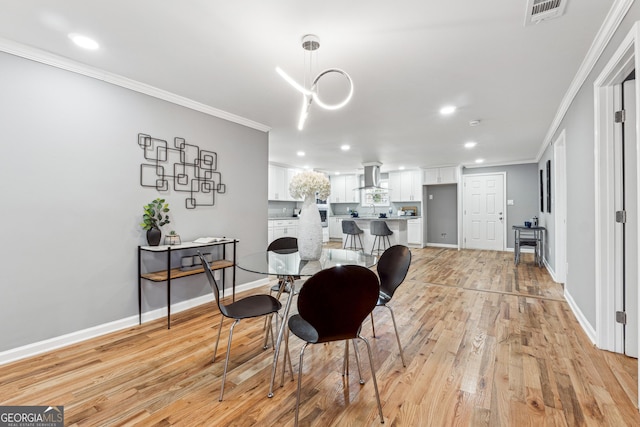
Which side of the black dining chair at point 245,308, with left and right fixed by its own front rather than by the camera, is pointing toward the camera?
right

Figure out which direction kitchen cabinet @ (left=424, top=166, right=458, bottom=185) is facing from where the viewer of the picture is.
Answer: facing the viewer

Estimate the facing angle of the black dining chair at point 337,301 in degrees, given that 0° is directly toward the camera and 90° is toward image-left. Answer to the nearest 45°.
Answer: approximately 135°

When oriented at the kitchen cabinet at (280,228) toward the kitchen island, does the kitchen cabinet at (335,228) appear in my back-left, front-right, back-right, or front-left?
front-left

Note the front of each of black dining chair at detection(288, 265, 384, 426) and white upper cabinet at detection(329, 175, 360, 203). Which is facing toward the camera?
the white upper cabinet

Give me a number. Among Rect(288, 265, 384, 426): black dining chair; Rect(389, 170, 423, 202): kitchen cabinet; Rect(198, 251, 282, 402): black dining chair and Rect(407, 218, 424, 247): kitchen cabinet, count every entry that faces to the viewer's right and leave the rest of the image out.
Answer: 1

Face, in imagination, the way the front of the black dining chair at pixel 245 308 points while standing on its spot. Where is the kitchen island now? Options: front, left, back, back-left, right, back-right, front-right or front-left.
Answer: front-left

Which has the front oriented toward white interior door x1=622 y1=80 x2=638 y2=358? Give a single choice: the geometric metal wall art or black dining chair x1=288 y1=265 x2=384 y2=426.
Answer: the geometric metal wall art

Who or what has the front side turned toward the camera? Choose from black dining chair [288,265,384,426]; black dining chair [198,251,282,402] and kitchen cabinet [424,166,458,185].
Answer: the kitchen cabinet

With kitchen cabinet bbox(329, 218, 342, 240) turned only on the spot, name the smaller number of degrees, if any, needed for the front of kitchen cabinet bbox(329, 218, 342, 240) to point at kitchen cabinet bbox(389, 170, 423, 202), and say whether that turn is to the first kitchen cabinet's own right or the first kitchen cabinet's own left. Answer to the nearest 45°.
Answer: approximately 45° to the first kitchen cabinet's own left

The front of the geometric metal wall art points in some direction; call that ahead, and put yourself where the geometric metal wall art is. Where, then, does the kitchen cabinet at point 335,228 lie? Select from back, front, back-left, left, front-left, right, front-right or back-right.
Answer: left

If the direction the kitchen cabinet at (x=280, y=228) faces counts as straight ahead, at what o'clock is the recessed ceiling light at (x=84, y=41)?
The recessed ceiling light is roughly at 2 o'clock from the kitchen cabinet.

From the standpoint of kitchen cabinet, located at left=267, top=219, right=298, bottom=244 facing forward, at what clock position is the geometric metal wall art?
The geometric metal wall art is roughly at 2 o'clock from the kitchen cabinet.

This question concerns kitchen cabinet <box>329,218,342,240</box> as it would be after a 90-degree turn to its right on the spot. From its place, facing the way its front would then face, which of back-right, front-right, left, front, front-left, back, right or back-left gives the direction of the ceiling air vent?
left

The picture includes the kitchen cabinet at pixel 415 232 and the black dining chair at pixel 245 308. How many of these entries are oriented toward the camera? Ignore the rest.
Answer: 1

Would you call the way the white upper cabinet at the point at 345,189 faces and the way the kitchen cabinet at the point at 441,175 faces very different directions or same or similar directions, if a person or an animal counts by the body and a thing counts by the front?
same or similar directions

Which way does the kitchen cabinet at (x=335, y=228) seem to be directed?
toward the camera

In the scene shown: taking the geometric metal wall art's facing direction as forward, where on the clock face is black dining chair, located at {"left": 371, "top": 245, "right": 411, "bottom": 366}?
The black dining chair is roughly at 12 o'clock from the geometric metal wall art.

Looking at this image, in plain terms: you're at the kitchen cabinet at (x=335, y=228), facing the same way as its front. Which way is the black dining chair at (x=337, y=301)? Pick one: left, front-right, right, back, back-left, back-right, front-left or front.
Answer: front

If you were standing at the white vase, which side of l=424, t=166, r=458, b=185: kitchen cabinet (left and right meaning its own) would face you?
front
